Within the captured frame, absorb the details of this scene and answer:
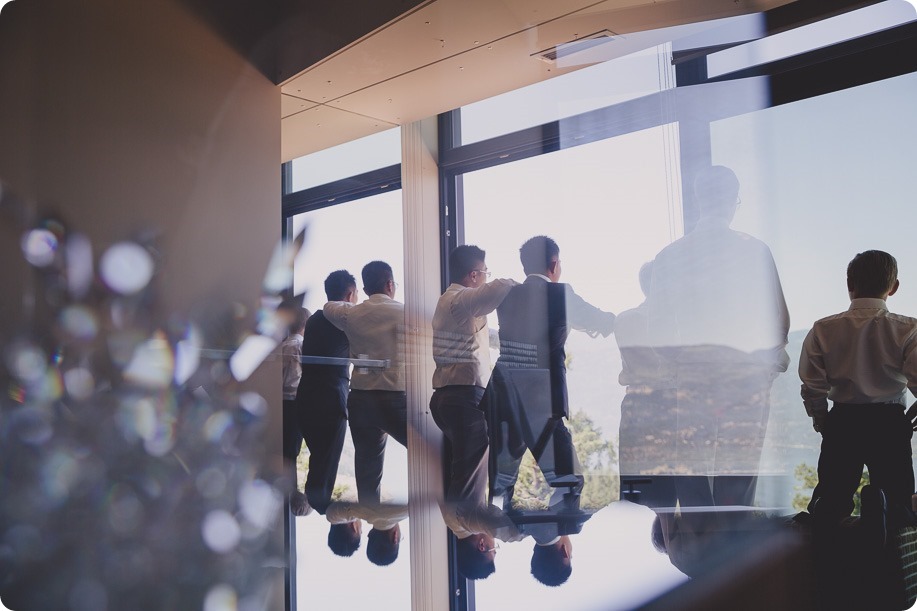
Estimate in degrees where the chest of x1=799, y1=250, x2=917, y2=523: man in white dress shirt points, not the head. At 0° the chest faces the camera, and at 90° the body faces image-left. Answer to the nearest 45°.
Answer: approximately 180°

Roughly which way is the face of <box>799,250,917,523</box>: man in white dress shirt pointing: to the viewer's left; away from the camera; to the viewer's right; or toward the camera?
away from the camera
